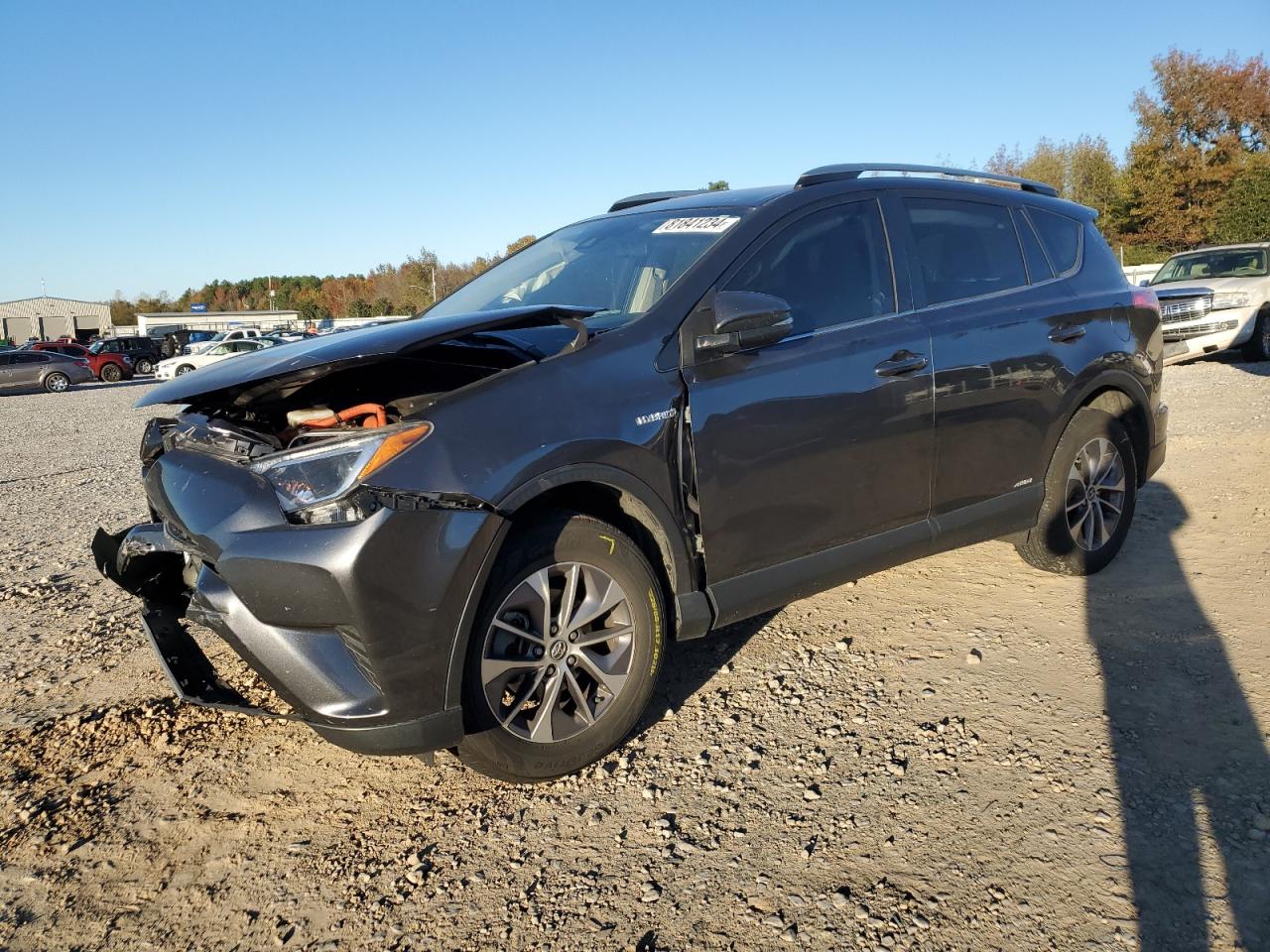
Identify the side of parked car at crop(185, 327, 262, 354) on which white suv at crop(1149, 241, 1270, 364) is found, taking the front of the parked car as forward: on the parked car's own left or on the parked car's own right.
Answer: on the parked car's own left

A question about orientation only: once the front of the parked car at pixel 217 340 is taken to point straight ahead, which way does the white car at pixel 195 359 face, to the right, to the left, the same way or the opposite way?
the same way

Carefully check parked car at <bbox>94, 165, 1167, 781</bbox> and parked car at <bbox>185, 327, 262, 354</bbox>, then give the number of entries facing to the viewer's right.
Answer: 0

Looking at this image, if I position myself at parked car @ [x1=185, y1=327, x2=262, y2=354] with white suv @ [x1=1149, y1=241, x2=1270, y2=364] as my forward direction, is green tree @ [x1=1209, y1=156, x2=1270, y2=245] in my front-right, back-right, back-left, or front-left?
front-left

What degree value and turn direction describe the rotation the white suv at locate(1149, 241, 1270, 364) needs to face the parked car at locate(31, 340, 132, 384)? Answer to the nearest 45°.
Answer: approximately 45° to its right

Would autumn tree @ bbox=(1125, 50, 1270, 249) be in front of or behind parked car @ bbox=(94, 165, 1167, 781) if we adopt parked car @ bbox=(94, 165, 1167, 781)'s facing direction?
behind

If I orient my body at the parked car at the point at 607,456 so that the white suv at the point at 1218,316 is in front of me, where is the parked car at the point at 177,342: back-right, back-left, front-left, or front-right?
front-left

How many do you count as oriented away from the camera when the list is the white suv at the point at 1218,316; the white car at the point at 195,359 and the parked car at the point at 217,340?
0

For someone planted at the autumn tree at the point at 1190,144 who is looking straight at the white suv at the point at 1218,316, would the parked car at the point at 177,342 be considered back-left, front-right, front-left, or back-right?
front-right

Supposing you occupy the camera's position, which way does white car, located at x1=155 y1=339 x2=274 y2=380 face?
facing the viewer and to the left of the viewer

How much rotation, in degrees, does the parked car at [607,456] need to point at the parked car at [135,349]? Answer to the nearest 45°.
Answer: approximately 90° to its right

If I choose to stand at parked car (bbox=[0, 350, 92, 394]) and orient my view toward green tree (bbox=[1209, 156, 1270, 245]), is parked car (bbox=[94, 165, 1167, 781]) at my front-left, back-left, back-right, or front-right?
front-right
